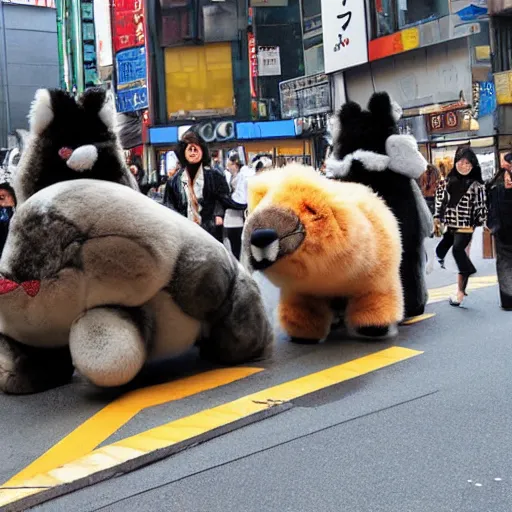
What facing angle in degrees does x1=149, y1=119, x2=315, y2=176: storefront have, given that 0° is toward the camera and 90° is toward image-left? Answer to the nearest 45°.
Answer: approximately 0°

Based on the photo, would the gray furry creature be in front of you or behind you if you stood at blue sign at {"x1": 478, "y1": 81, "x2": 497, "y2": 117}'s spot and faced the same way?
in front
